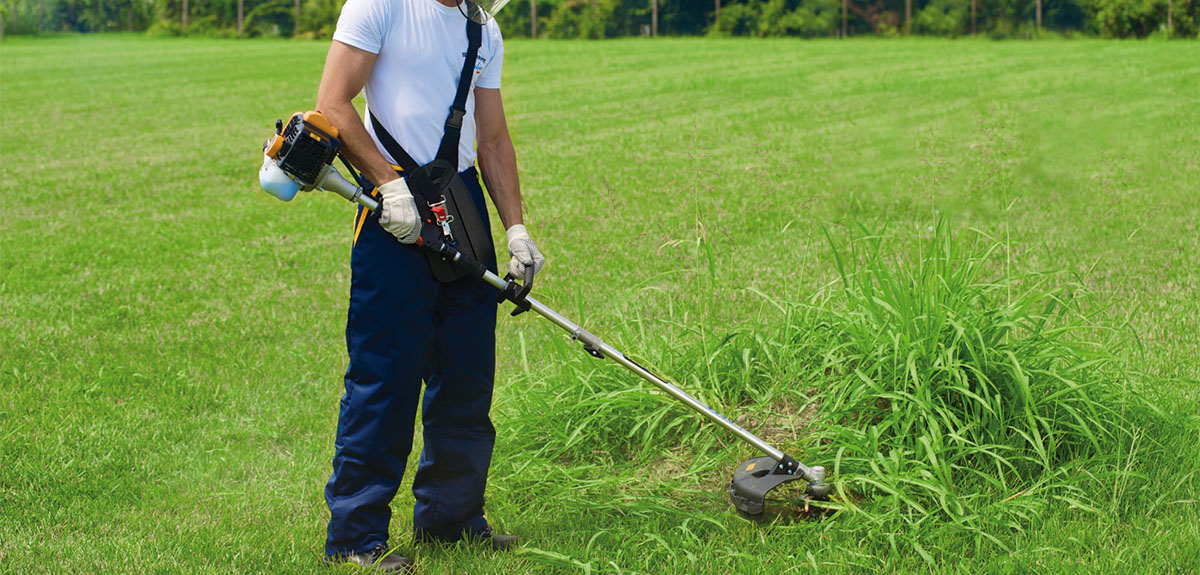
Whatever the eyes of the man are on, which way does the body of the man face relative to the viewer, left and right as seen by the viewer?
facing the viewer and to the right of the viewer

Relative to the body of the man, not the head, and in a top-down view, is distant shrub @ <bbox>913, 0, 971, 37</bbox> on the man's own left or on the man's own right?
on the man's own left

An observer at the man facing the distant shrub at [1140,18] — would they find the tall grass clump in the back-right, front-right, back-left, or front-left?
front-right

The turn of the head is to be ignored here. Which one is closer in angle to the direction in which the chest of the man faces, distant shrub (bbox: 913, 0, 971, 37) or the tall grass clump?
the tall grass clump

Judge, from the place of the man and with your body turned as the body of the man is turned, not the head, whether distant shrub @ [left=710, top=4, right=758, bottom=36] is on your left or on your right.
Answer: on your left

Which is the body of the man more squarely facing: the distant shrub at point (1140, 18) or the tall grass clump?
the tall grass clump

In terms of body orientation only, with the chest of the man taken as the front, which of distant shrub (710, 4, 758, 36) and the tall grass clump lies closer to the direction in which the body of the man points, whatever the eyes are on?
the tall grass clump

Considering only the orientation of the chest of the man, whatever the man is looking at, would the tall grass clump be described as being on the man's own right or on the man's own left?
on the man's own left
